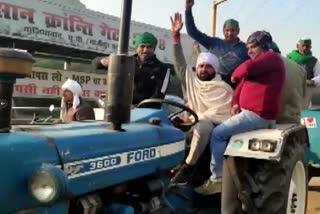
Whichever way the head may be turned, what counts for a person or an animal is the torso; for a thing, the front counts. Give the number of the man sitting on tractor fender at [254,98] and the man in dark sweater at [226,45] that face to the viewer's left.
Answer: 1

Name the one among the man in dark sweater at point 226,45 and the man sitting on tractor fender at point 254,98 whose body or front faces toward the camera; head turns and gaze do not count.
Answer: the man in dark sweater

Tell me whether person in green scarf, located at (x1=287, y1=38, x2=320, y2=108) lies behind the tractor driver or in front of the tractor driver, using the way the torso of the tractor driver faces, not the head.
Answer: behind

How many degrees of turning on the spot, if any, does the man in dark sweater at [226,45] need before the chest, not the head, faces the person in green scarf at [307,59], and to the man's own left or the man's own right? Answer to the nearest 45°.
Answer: approximately 135° to the man's own left

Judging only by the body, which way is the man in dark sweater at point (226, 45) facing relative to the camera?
toward the camera

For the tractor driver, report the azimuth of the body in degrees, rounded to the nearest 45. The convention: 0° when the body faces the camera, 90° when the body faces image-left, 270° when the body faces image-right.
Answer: approximately 45°

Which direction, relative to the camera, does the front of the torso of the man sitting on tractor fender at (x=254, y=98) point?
to the viewer's left

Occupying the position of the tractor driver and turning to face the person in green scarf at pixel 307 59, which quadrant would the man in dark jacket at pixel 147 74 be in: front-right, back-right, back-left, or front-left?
back-left

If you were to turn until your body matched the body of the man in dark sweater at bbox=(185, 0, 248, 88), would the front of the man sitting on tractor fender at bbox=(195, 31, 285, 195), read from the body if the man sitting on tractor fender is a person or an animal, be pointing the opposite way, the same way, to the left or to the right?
to the right

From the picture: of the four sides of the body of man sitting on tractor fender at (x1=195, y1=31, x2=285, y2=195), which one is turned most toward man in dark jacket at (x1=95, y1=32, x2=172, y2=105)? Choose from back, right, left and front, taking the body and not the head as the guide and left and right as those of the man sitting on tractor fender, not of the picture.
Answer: front

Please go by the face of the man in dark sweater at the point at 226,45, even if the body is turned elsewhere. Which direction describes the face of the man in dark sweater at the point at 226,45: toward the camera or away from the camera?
toward the camera
